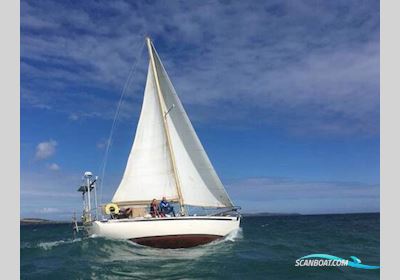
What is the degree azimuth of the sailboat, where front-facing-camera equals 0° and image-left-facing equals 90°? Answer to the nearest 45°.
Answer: approximately 270°
